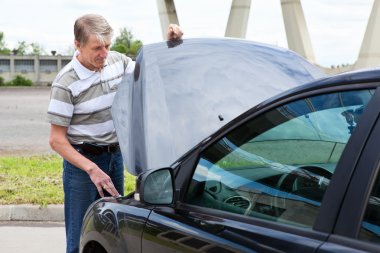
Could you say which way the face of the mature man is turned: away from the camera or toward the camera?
toward the camera

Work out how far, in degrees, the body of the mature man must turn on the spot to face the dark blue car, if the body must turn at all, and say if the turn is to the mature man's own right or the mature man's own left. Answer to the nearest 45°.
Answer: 0° — they already face it

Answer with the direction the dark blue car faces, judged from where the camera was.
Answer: facing away from the viewer and to the left of the viewer

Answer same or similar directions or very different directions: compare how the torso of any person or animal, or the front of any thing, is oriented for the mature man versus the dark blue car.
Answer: very different directions

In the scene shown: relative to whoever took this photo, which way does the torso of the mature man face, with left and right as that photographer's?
facing the viewer and to the right of the viewer

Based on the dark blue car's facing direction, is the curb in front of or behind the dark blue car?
in front

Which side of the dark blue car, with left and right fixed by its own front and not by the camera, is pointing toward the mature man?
front

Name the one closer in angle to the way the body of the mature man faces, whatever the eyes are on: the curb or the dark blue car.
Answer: the dark blue car
